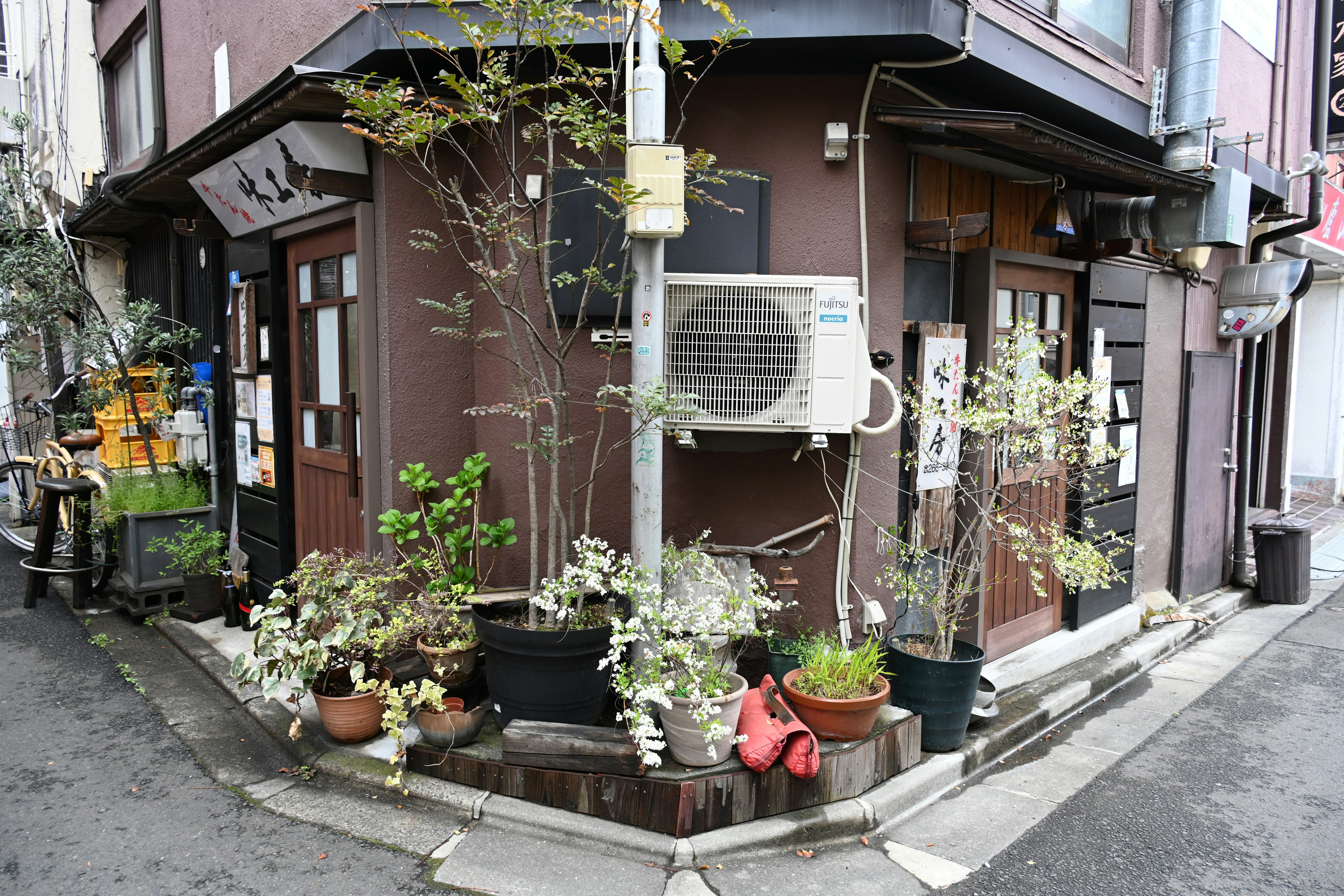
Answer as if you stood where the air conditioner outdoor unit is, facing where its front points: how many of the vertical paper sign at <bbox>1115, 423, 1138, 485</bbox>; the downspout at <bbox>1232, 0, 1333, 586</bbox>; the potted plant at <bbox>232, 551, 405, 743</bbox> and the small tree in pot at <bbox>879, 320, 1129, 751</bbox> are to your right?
1

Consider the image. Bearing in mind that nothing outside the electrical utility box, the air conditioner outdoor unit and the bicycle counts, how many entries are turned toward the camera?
2

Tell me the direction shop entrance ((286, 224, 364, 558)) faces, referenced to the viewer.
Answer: facing the viewer and to the left of the viewer

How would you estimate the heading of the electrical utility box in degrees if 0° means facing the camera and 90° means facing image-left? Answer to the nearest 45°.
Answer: approximately 0°

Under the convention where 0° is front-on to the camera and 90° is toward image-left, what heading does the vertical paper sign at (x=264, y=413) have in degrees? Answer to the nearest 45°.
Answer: approximately 45°

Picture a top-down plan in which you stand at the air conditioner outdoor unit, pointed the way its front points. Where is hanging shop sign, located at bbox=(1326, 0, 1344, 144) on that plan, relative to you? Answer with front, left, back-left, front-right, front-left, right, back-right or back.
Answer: back-left

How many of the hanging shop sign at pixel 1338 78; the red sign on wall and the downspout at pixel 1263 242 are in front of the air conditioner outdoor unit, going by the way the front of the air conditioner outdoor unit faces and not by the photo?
0

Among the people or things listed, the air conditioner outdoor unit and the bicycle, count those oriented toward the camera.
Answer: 1

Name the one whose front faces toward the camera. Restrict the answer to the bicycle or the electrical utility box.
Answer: the electrical utility box

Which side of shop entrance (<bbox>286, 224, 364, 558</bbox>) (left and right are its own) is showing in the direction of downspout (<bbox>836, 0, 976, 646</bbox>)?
left

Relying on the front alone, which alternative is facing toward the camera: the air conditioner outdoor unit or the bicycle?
the air conditioner outdoor unit

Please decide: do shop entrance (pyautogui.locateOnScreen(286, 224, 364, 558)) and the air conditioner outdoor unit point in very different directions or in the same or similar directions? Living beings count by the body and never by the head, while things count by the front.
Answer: same or similar directions

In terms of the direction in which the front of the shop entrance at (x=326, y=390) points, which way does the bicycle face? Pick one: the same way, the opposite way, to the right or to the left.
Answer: to the right

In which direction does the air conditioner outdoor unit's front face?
toward the camera
